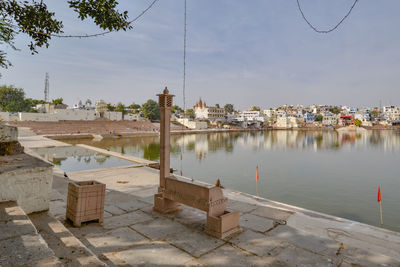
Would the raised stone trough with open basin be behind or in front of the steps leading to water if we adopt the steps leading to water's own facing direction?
in front

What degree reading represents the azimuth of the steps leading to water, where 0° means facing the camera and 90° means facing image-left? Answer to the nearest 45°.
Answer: approximately 270°

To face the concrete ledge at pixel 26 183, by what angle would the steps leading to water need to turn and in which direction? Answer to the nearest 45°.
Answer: approximately 90° to its left
